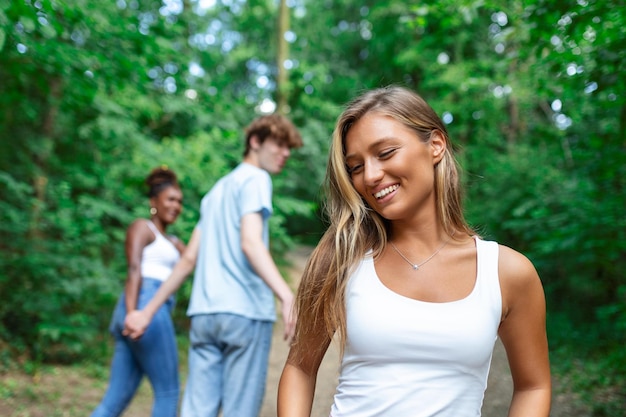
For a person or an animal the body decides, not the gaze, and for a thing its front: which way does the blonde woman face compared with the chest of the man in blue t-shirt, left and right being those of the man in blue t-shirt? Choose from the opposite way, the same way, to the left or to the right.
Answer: the opposite way

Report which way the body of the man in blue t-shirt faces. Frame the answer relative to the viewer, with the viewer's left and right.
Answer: facing away from the viewer and to the right of the viewer

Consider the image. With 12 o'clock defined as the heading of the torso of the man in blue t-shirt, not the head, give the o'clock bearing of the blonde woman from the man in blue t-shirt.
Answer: The blonde woman is roughly at 4 o'clock from the man in blue t-shirt.

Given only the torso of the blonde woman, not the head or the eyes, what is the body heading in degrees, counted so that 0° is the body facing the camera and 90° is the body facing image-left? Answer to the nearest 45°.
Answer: approximately 0°

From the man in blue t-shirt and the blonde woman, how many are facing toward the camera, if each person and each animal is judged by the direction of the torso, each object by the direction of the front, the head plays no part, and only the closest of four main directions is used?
1

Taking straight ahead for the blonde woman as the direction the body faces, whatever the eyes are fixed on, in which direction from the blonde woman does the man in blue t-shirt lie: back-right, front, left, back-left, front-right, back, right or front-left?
back-right
